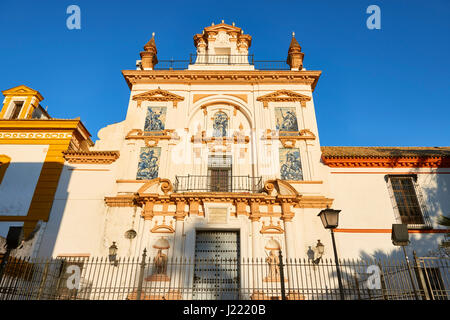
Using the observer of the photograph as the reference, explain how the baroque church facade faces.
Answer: facing the viewer
